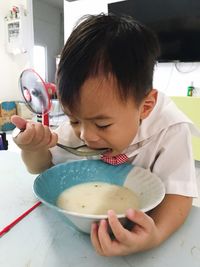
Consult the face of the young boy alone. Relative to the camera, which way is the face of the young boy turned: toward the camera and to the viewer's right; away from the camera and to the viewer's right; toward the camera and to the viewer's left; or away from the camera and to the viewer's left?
toward the camera and to the viewer's left

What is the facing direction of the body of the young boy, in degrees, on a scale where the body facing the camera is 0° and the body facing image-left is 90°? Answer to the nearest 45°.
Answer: approximately 45°
